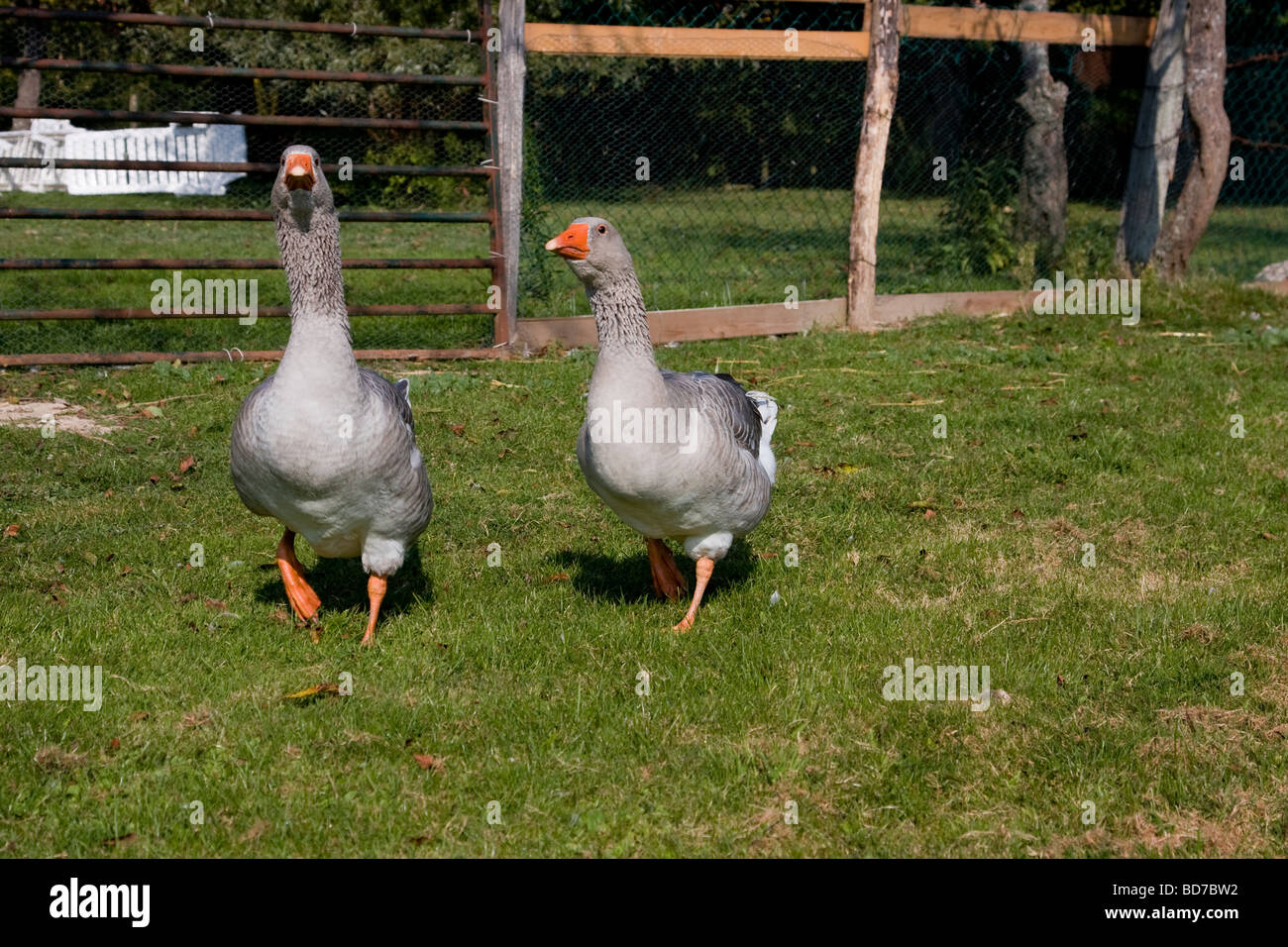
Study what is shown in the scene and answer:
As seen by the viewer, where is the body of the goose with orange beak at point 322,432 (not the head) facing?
toward the camera

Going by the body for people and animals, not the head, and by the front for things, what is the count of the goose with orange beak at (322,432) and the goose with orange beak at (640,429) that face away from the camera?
0

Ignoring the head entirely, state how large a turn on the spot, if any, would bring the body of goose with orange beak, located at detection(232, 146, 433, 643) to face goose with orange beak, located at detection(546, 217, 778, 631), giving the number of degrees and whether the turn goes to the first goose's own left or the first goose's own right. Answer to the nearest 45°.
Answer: approximately 90° to the first goose's own left

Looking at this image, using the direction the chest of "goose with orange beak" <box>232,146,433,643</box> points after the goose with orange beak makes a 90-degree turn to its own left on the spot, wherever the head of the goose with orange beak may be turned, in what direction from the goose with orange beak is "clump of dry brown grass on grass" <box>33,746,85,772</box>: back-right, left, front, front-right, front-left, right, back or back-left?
back-right

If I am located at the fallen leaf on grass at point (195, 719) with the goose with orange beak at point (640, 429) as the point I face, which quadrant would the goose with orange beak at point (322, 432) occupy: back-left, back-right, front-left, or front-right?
front-left

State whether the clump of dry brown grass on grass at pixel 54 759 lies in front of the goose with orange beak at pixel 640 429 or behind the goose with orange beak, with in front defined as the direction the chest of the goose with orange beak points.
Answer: in front

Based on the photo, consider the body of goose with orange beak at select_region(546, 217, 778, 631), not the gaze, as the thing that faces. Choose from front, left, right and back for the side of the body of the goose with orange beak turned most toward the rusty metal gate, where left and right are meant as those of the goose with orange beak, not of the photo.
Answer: right

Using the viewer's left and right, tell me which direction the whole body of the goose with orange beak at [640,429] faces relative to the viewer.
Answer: facing the viewer and to the left of the viewer

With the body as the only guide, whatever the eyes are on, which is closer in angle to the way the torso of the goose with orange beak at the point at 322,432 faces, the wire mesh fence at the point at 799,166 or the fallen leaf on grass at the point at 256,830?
the fallen leaf on grass

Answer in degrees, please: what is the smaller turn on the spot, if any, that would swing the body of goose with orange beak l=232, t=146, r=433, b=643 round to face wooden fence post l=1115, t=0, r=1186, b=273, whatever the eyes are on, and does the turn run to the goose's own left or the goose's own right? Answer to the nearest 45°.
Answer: approximately 135° to the goose's own left

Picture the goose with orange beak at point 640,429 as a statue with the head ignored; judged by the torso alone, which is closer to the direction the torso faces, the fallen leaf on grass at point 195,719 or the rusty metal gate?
the fallen leaf on grass

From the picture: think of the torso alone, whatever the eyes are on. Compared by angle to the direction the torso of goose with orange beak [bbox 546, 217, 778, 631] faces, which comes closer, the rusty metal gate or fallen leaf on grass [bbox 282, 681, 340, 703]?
the fallen leaf on grass
